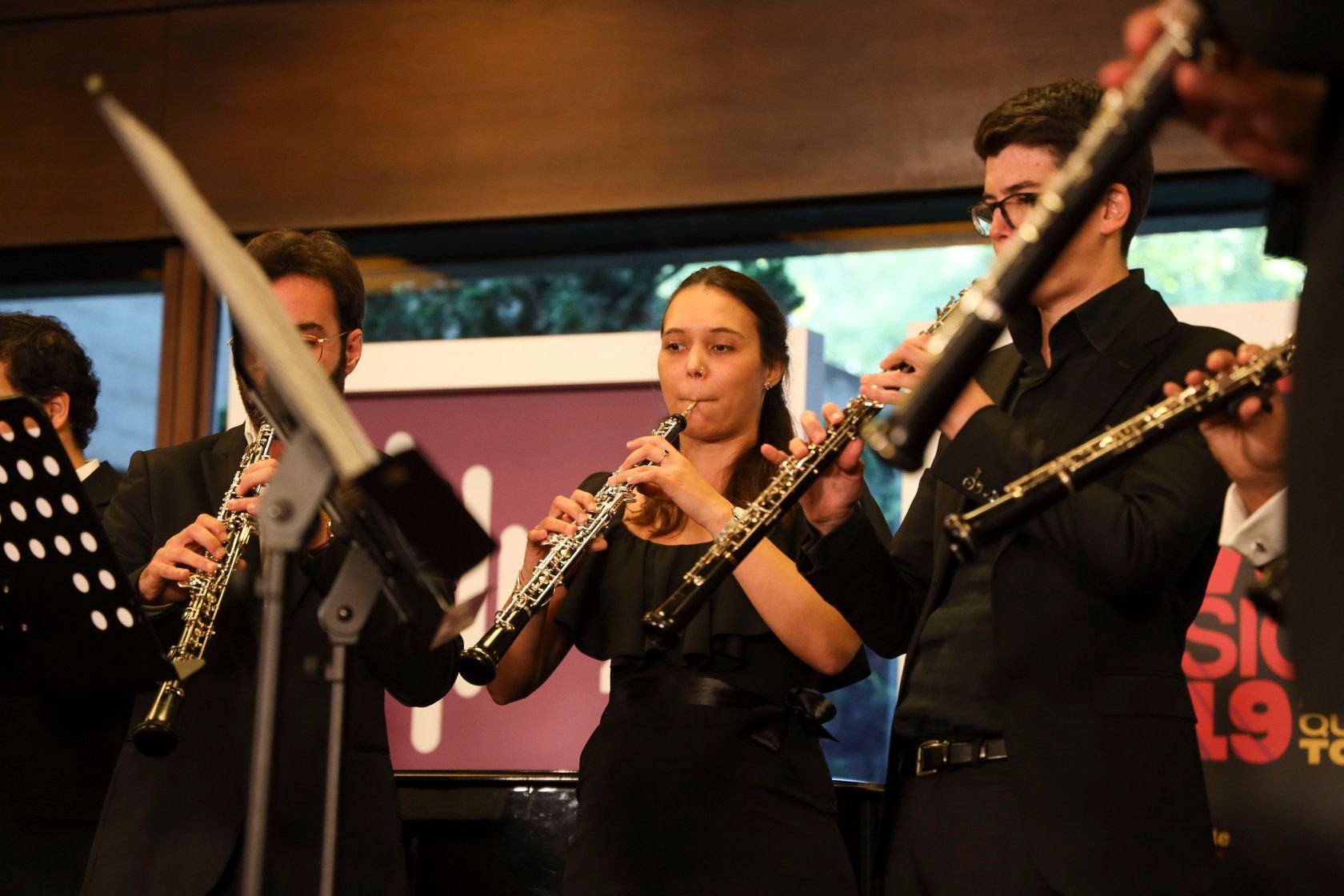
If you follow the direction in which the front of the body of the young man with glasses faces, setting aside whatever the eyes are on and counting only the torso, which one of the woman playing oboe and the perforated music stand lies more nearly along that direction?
the perforated music stand

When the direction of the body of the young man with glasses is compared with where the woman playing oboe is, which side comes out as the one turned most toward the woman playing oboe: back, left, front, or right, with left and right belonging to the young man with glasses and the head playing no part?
right

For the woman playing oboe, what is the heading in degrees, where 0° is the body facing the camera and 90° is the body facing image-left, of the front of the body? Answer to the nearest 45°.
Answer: approximately 45°

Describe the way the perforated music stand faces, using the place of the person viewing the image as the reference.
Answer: facing away from the viewer and to the right of the viewer

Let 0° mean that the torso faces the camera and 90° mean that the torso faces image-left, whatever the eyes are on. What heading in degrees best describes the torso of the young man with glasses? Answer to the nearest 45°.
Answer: approximately 45°

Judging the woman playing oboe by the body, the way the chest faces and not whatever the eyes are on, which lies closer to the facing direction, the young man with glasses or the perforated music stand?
the perforated music stand
